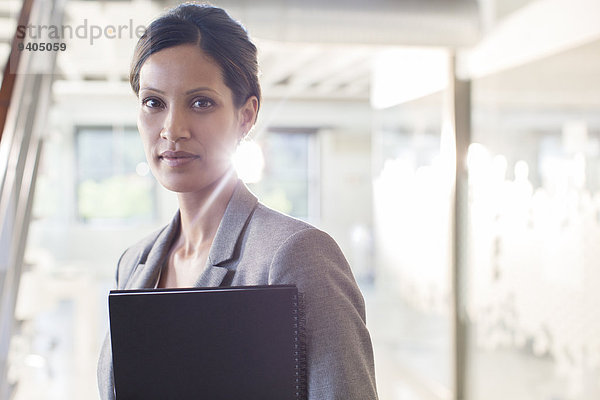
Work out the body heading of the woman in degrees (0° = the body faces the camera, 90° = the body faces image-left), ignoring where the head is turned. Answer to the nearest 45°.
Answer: approximately 45°
